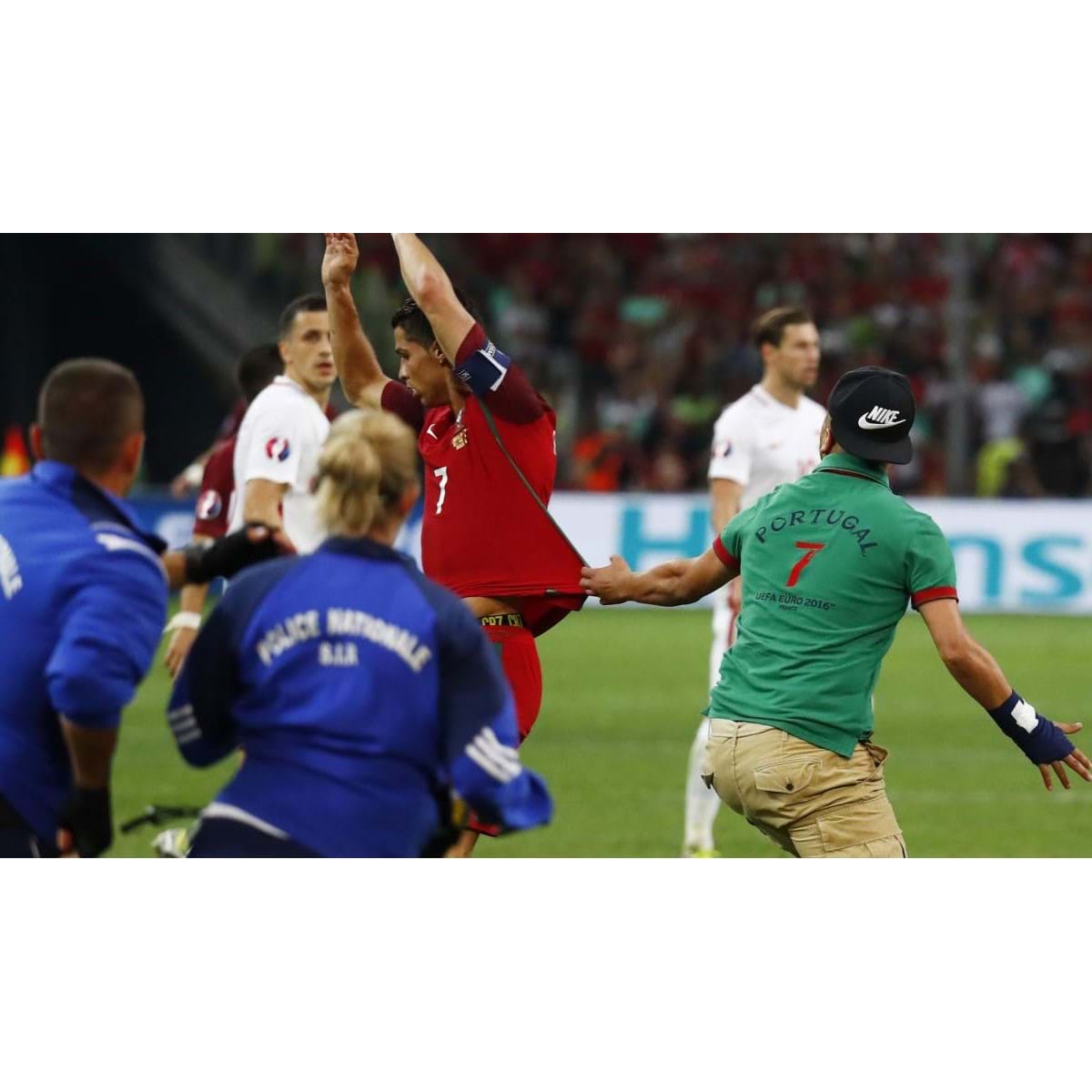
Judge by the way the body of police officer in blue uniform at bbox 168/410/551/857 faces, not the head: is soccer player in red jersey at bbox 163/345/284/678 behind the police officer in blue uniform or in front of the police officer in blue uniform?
in front

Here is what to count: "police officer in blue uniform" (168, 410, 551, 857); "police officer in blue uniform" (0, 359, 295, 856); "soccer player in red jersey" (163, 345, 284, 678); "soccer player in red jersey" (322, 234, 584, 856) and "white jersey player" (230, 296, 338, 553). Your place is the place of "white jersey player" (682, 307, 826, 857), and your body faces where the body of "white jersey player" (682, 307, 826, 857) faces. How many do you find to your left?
0

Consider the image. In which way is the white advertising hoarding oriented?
toward the camera

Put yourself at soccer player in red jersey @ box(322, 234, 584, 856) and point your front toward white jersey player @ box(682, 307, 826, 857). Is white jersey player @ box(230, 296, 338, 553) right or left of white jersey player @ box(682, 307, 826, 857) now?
left

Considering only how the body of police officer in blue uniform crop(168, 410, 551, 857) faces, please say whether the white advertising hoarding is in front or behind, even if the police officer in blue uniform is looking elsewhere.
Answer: in front

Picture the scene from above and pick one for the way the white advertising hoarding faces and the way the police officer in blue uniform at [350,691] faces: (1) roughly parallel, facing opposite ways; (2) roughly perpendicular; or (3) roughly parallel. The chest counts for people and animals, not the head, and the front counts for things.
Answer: roughly parallel, facing opposite ways

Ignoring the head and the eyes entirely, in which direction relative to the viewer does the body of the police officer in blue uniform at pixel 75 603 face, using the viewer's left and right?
facing away from the viewer and to the right of the viewer

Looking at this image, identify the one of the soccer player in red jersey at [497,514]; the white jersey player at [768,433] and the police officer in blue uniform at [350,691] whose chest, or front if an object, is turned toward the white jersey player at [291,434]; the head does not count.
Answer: the police officer in blue uniform

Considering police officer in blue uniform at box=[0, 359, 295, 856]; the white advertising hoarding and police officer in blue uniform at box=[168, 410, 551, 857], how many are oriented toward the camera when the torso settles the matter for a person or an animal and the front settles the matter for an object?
1

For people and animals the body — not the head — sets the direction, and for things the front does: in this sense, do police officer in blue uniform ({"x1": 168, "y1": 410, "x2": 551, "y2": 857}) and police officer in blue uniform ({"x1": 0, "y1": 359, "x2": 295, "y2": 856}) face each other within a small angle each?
no

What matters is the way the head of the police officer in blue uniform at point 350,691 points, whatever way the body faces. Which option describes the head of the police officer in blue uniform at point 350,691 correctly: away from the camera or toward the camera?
away from the camera

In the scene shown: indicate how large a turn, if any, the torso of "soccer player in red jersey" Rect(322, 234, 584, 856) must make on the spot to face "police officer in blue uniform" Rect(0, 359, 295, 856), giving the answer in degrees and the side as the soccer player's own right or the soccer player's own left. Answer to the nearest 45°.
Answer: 0° — they already face them

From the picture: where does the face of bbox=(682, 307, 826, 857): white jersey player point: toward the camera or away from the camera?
toward the camera

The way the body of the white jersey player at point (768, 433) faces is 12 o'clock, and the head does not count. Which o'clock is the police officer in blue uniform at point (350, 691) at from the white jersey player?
The police officer in blue uniform is roughly at 2 o'clock from the white jersey player.

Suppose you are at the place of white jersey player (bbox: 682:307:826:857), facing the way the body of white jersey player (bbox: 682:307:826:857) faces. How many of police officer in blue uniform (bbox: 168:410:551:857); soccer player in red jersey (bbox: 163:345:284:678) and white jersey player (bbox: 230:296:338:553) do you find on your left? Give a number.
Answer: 0

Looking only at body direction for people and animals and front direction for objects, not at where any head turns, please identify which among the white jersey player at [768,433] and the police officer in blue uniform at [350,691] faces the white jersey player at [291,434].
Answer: the police officer in blue uniform

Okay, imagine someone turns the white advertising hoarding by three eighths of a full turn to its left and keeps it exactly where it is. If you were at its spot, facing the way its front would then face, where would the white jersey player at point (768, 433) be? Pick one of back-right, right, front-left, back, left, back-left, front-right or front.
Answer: back-right

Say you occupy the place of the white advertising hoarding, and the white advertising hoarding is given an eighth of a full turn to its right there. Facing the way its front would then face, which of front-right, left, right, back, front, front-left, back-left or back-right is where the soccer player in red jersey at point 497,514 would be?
front-left

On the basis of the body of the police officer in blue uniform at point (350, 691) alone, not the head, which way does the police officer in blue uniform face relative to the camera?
away from the camera

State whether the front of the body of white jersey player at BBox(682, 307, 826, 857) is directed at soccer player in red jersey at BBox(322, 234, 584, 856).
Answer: no

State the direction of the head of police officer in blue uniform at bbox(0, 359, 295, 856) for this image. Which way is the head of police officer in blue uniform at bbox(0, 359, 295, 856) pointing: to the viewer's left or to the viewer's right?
to the viewer's right
